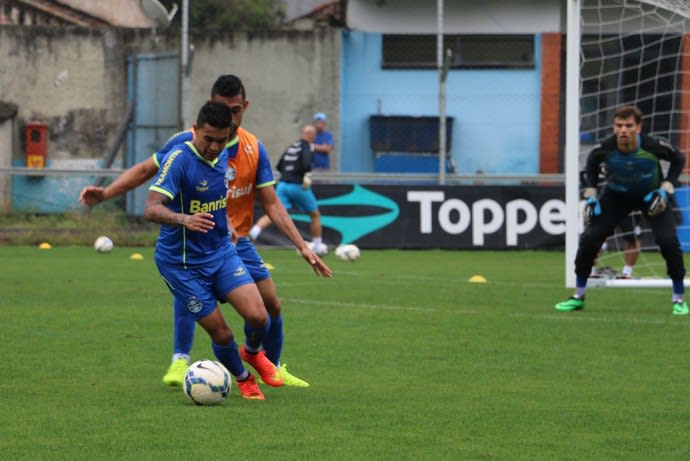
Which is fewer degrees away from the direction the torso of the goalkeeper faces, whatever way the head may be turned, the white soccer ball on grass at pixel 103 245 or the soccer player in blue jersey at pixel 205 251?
the soccer player in blue jersey

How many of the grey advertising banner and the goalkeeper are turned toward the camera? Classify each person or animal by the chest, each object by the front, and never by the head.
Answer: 2

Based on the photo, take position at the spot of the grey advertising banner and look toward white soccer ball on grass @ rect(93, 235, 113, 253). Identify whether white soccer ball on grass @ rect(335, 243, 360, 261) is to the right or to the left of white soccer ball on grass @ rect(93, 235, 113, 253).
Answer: left

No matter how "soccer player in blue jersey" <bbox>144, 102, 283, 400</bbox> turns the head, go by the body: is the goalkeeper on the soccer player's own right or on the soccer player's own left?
on the soccer player's own left

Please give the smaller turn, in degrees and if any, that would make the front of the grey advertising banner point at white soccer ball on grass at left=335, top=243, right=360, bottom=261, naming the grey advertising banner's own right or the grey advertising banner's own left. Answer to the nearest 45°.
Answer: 0° — it already faces it

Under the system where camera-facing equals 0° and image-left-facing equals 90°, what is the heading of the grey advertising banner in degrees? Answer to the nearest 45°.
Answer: approximately 0°

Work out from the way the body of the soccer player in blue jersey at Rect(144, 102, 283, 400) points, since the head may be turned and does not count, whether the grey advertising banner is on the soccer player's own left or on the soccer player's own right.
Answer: on the soccer player's own left

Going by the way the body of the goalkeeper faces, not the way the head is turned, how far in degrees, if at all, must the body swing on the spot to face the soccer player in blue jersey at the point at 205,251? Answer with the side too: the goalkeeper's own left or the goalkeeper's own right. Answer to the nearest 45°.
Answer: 0° — they already face them

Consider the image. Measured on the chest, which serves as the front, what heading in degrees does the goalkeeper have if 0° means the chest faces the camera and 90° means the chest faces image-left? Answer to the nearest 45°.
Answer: approximately 0°
